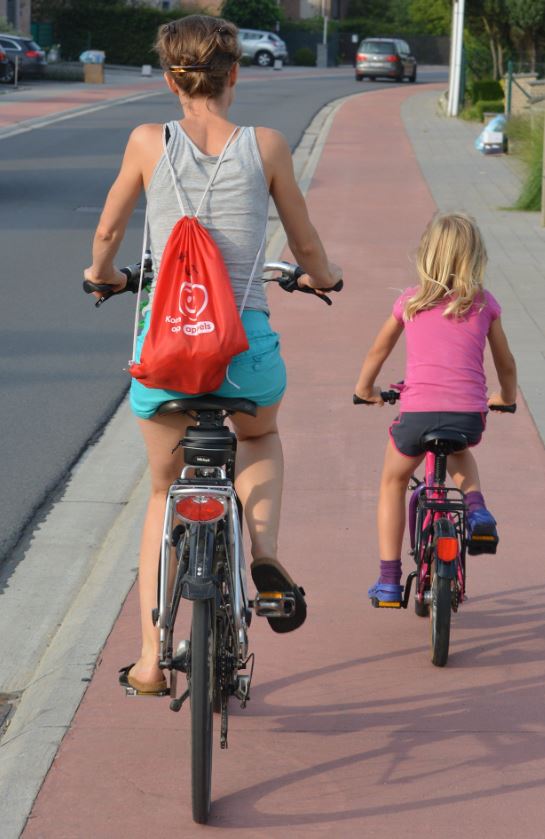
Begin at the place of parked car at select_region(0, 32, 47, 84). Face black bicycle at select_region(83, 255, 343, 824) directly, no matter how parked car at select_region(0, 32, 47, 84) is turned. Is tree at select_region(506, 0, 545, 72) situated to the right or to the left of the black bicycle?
left

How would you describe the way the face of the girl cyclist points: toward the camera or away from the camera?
away from the camera

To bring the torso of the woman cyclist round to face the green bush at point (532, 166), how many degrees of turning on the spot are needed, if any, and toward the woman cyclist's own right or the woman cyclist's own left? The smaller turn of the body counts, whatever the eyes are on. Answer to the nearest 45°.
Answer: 0° — they already face it

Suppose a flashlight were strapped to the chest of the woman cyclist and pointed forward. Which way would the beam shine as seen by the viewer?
away from the camera

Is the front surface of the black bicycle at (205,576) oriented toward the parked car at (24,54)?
yes

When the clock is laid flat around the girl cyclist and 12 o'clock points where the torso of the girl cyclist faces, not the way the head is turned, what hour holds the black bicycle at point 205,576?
The black bicycle is roughly at 7 o'clock from the girl cyclist.

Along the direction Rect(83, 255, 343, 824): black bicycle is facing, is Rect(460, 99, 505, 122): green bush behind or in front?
in front

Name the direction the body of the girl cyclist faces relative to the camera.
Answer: away from the camera

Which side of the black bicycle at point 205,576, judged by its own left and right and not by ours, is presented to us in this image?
back

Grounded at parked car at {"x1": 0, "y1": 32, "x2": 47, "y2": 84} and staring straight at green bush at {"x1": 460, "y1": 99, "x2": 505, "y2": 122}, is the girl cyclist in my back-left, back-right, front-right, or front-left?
front-right

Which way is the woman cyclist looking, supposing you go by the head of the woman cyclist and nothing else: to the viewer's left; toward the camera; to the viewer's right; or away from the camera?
away from the camera

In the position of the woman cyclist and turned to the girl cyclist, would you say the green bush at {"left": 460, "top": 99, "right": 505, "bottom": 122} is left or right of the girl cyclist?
left

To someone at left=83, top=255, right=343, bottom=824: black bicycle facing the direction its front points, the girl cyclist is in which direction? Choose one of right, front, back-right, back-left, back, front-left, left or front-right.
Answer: front-right

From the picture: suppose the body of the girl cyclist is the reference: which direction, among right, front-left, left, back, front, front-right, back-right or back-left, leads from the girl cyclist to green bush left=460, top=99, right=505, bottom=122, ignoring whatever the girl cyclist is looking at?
front
